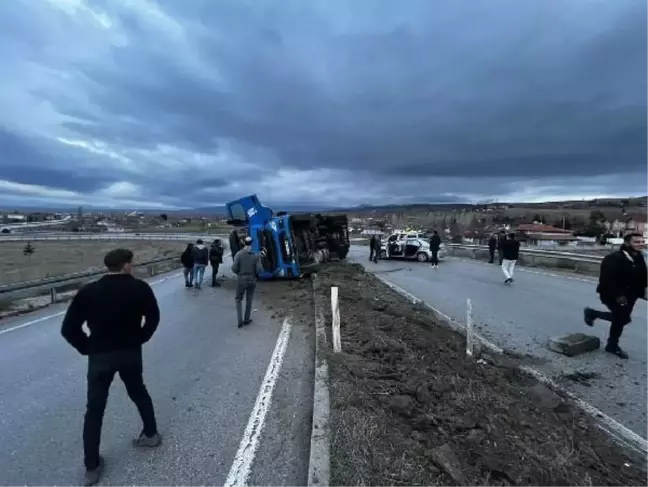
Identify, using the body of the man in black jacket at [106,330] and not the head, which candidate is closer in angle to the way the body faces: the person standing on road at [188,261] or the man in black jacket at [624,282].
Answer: the person standing on road

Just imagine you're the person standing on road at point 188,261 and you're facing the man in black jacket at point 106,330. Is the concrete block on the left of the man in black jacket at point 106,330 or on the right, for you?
left

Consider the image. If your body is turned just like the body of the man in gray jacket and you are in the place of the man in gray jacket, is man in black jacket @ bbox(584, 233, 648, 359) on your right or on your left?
on your right

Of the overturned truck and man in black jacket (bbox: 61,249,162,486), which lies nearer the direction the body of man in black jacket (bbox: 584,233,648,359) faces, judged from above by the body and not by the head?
the man in black jacket

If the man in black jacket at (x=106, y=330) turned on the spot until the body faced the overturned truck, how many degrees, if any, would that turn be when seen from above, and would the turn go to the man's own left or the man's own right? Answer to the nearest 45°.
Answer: approximately 45° to the man's own right

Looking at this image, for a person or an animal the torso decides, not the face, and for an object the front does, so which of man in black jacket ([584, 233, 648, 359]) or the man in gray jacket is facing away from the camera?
the man in gray jacket

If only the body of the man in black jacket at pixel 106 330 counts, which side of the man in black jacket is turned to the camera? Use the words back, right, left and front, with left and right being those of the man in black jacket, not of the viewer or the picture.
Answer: back

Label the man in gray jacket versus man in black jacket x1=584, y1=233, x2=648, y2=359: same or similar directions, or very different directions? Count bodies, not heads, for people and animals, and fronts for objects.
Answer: very different directions

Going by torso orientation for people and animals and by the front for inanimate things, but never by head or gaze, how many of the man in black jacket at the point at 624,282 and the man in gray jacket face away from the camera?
1
